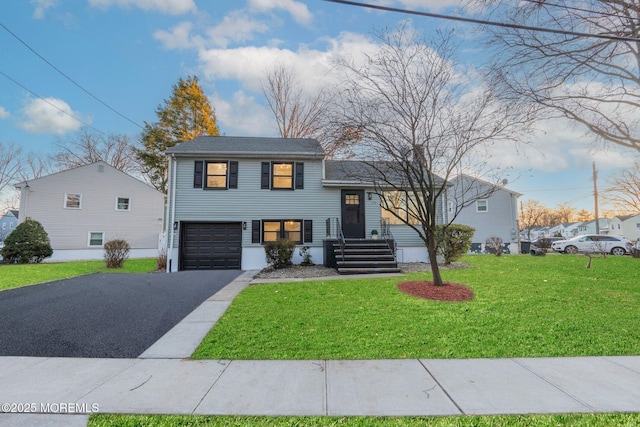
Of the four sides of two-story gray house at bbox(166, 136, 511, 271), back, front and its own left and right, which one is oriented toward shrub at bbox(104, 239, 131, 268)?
right

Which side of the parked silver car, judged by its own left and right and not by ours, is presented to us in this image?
left

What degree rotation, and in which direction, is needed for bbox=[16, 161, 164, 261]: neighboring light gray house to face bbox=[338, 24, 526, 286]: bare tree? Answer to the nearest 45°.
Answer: approximately 90° to its left

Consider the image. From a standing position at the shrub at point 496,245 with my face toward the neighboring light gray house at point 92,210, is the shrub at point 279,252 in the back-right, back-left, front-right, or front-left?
front-left

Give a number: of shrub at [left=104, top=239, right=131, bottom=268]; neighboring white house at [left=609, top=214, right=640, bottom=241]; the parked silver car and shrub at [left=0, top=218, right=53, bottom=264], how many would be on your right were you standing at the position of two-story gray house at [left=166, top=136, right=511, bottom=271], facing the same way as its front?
2

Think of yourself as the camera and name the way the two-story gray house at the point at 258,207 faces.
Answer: facing the viewer

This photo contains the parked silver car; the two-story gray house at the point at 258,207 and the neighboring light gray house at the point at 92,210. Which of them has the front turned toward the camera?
the two-story gray house

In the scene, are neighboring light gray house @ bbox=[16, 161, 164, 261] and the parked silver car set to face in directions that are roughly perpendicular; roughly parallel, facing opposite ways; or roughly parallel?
roughly perpendicular
